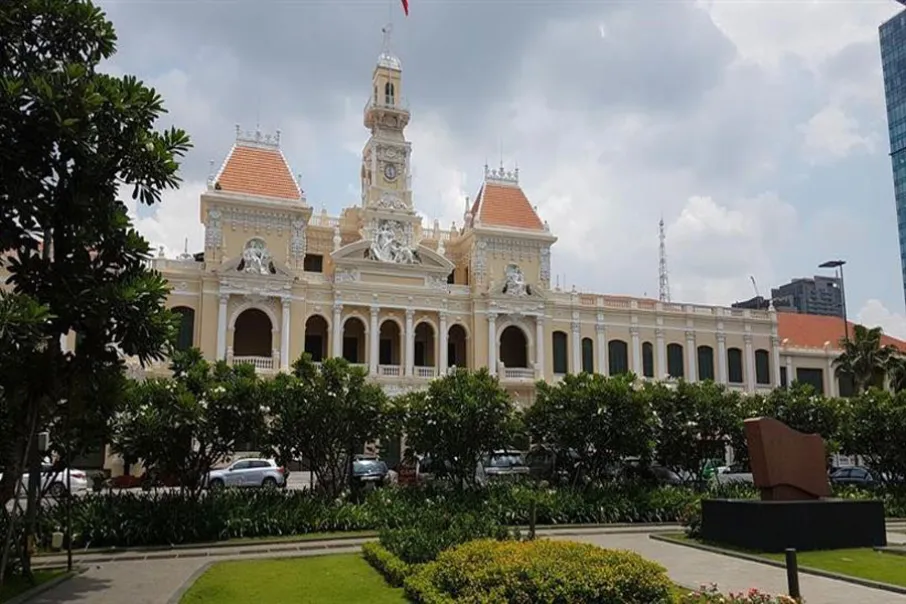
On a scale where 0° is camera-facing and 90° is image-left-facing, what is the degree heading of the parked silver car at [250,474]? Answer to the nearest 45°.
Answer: approximately 90°

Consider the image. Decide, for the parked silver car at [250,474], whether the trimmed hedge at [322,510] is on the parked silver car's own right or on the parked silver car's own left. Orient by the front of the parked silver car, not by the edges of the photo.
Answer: on the parked silver car's own left

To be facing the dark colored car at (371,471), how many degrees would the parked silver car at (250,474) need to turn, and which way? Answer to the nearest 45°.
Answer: approximately 180°

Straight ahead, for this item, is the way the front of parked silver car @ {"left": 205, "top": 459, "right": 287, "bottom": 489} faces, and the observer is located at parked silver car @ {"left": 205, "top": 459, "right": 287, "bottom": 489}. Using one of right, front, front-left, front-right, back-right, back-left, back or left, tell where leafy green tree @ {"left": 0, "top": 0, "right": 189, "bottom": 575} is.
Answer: left
